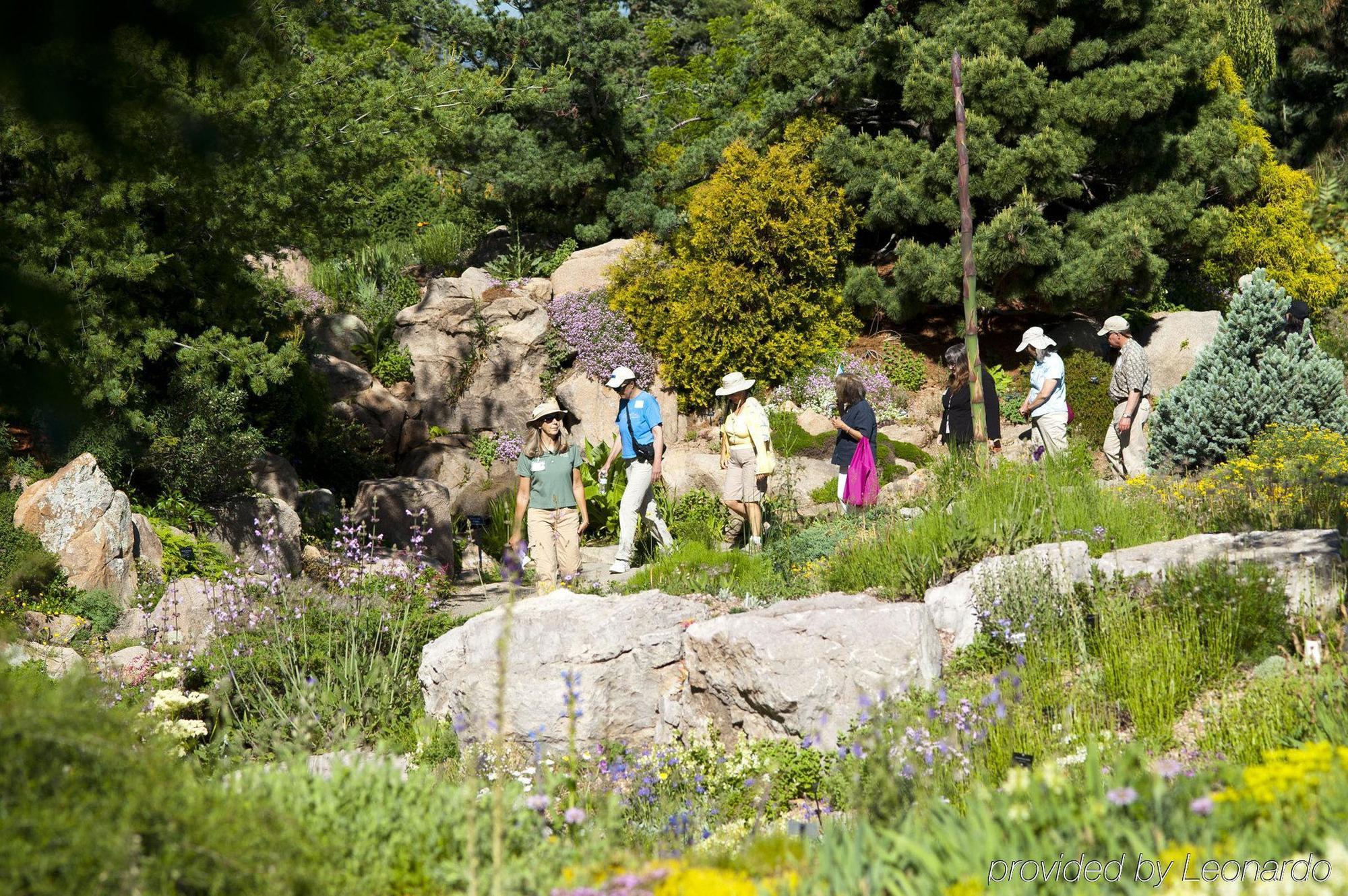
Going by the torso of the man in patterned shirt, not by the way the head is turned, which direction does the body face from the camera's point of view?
to the viewer's left

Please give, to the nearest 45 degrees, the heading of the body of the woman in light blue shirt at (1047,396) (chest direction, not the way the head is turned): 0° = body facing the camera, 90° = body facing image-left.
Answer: approximately 90°

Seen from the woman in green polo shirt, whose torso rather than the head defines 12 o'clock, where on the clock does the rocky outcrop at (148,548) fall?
The rocky outcrop is roughly at 4 o'clock from the woman in green polo shirt.

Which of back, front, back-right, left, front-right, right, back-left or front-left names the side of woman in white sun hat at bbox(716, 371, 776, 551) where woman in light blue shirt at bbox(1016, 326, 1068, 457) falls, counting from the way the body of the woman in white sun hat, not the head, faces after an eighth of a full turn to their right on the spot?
back

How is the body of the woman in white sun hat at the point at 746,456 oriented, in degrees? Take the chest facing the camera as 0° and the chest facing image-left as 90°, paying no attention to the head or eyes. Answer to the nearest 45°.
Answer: approximately 45°

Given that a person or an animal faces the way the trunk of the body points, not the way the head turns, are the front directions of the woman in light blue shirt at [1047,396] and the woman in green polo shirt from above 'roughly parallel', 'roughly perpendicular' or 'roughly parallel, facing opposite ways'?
roughly perpendicular

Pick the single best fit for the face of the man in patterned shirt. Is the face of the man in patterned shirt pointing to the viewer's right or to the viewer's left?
to the viewer's left

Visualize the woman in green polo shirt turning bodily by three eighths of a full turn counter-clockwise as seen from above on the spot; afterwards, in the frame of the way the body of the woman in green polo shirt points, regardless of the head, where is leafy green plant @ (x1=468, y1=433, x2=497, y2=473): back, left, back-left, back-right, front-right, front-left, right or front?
front-left

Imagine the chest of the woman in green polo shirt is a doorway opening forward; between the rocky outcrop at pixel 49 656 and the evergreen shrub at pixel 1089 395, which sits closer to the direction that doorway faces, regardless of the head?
the rocky outcrop

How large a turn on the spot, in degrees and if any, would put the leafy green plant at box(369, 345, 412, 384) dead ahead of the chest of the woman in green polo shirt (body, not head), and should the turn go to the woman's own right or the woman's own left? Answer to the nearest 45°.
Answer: approximately 180°
